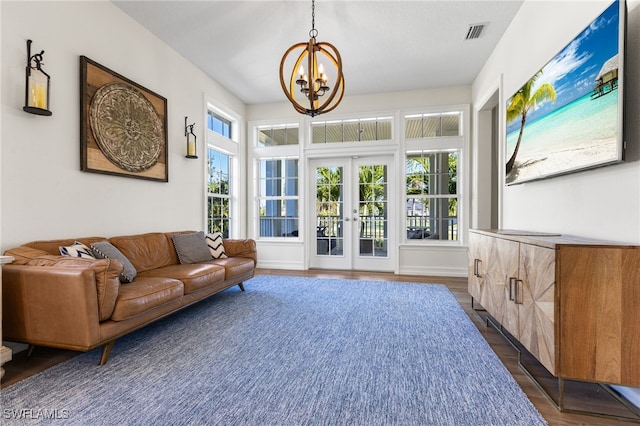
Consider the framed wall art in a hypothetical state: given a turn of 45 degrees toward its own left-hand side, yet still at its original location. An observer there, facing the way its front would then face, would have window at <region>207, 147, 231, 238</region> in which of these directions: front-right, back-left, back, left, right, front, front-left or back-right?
front-left

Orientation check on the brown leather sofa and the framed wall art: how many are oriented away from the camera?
0

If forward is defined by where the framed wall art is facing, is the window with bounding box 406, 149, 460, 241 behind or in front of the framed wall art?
in front

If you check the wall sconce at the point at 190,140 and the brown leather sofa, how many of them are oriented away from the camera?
0

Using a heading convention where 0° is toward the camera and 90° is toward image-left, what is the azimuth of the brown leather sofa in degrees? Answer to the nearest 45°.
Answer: approximately 315°

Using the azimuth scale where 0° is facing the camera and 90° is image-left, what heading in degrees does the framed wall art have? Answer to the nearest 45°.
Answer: approximately 315°

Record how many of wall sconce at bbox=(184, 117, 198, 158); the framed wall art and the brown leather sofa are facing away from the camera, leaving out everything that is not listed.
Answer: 0

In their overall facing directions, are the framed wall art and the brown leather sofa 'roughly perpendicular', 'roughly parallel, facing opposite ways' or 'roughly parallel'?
roughly parallel

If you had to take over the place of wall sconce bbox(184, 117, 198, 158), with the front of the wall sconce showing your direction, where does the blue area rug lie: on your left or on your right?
on your right

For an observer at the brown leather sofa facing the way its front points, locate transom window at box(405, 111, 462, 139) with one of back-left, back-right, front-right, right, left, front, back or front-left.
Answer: front-left

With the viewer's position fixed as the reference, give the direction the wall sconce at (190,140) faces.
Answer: facing to the right of the viewer

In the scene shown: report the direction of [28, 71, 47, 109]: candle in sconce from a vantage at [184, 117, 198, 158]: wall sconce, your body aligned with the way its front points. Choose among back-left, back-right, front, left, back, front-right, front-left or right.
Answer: back-right

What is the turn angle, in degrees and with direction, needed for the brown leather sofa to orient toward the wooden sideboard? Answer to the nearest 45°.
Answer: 0° — it already faces it

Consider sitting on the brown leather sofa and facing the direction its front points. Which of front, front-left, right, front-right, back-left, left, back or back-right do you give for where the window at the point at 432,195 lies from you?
front-left
